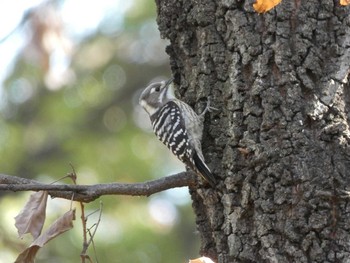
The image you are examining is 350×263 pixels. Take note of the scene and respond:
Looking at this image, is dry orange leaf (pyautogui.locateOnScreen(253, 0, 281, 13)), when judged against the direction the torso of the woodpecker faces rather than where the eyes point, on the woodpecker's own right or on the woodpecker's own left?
on the woodpecker's own right
